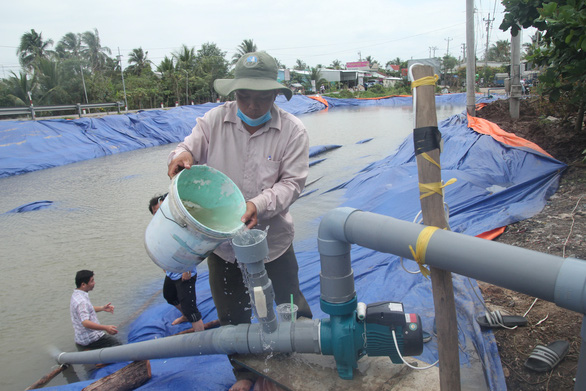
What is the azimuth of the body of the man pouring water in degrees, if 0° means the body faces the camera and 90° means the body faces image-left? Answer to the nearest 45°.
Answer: approximately 0°

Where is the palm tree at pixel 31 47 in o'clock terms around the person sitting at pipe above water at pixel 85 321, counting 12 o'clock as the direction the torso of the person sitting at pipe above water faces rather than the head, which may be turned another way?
The palm tree is roughly at 9 o'clock from the person sitting at pipe above water.

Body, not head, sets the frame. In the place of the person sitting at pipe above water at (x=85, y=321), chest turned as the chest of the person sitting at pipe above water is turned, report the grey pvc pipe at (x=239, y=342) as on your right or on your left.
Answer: on your right

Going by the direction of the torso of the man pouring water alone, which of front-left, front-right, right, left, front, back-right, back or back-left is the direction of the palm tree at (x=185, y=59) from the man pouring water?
back

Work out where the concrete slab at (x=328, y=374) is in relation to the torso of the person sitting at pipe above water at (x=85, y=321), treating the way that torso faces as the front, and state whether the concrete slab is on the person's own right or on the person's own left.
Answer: on the person's own right

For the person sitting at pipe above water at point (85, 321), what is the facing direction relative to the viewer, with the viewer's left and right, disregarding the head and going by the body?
facing to the right of the viewer

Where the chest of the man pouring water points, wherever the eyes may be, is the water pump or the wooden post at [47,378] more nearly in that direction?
the water pump

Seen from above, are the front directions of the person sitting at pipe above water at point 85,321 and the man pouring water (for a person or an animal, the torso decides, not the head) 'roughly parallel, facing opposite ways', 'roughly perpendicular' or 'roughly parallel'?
roughly perpendicular

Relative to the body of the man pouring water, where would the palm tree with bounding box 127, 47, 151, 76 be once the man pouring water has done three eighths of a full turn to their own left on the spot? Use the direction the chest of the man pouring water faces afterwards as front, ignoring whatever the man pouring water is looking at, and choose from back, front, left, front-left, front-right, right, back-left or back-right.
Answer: front-left
